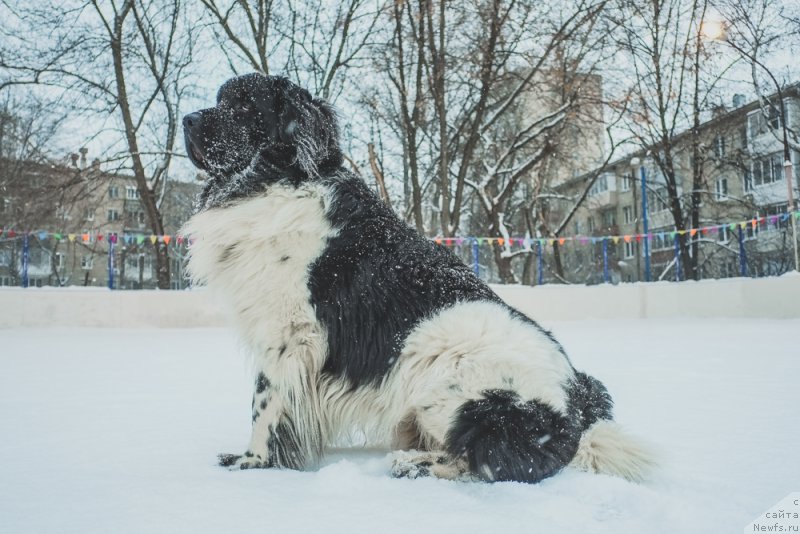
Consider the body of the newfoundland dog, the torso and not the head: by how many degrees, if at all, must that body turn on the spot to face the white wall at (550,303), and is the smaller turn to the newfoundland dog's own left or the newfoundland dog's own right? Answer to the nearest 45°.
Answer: approximately 90° to the newfoundland dog's own right

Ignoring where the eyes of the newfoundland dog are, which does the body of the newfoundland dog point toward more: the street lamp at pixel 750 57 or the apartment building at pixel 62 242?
the apartment building

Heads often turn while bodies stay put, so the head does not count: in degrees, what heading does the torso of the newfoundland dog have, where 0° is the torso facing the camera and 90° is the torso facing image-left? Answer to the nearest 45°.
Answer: approximately 90°

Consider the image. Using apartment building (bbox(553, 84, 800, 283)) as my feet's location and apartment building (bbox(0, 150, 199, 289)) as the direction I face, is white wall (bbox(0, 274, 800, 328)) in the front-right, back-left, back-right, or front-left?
front-left

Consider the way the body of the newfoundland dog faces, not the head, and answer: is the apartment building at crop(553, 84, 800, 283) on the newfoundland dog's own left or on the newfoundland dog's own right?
on the newfoundland dog's own right

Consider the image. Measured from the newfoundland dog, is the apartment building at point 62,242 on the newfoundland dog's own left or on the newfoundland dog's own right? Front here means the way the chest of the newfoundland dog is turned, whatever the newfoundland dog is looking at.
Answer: on the newfoundland dog's own right

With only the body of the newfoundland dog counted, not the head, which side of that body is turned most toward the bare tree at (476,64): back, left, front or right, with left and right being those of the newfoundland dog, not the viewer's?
right

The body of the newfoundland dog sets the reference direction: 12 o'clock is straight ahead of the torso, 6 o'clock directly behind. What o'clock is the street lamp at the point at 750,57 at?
The street lamp is roughly at 4 o'clock from the newfoundland dog.

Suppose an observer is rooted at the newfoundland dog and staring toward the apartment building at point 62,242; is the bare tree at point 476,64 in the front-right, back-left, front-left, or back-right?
front-right
